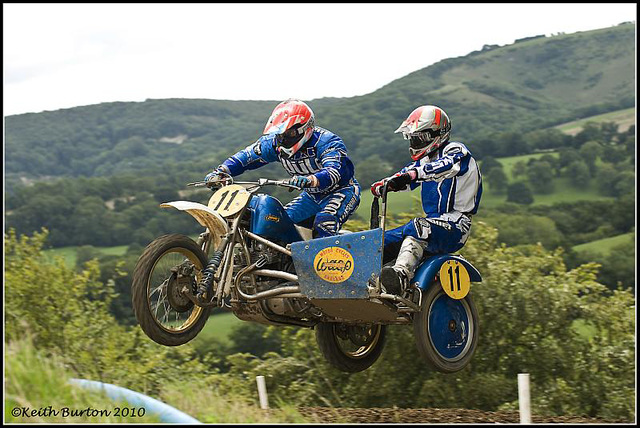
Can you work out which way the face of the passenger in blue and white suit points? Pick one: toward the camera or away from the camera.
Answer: toward the camera

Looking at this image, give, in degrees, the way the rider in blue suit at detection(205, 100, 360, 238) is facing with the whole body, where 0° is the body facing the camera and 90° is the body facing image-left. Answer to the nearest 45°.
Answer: approximately 45°

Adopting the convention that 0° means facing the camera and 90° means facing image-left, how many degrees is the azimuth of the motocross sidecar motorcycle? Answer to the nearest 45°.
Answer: approximately 45°

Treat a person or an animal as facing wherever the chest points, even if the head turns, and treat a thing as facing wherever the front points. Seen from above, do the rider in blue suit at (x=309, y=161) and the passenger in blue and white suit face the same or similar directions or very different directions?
same or similar directions

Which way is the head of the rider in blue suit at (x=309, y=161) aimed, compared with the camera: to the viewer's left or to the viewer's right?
to the viewer's left

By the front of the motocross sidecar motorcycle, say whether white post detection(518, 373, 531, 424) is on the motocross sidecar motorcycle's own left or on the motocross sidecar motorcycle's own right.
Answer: on the motocross sidecar motorcycle's own left

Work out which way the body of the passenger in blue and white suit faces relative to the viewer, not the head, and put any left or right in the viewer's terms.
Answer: facing the viewer and to the left of the viewer

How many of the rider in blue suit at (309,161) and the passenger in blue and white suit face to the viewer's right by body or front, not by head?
0
